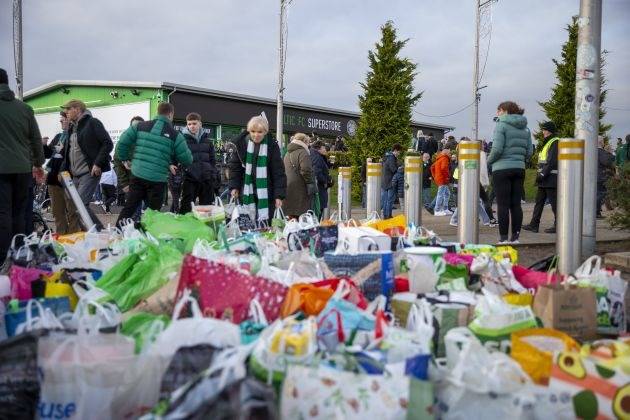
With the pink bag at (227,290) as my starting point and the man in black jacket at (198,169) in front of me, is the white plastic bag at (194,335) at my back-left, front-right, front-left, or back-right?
back-left

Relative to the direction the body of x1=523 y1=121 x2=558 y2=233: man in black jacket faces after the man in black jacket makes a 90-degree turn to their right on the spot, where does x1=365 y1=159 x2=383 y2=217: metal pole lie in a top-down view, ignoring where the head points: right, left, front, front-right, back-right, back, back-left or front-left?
left

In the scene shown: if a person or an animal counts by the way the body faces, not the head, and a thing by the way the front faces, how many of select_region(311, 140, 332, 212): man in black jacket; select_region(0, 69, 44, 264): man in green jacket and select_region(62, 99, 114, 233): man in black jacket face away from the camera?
1

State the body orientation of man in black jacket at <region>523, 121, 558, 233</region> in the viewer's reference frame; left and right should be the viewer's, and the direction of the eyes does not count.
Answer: facing to the left of the viewer

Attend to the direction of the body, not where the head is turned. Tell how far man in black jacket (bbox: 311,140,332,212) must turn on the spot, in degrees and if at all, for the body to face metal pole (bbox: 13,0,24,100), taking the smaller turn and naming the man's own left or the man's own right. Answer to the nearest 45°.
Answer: approximately 135° to the man's own left

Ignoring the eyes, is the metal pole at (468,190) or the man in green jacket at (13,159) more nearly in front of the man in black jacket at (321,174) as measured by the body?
the metal pole

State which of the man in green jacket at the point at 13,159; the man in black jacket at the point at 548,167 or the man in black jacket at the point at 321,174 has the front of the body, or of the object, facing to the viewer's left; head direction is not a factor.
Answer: the man in black jacket at the point at 548,167
